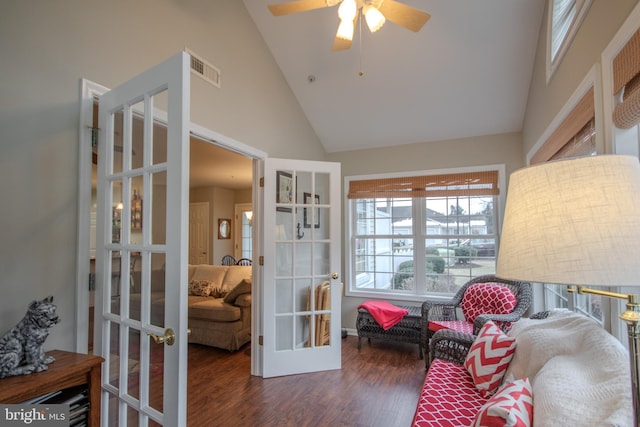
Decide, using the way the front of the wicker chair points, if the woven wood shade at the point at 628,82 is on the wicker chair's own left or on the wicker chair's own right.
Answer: on the wicker chair's own left

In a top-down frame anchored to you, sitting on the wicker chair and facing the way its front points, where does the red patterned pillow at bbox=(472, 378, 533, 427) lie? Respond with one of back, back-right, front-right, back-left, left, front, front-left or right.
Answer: front-left

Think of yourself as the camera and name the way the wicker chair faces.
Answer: facing the viewer and to the left of the viewer

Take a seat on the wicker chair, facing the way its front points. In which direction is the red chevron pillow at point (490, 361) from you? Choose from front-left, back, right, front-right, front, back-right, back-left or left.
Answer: front-left

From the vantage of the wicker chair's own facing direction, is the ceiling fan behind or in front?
in front

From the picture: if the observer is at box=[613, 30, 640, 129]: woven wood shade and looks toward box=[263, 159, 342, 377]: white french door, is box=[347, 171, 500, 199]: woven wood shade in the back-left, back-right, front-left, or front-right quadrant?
front-right

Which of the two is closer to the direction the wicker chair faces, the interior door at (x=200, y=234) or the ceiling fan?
the ceiling fan
